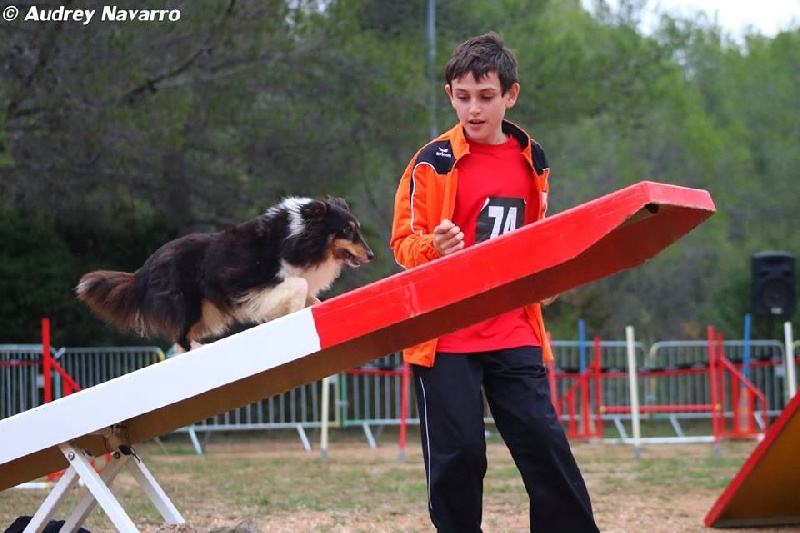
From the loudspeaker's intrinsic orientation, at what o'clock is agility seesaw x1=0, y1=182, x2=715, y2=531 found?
The agility seesaw is roughly at 12 o'clock from the loudspeaker.

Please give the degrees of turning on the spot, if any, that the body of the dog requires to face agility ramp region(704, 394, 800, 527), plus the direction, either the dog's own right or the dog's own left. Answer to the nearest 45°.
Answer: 0° — it already faces it

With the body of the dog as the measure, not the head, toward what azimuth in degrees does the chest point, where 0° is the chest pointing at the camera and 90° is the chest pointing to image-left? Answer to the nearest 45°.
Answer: approximately 270°

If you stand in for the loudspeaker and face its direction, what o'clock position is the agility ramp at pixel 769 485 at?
The agility ramp is roughly at 12 o'clock from the loudspeaker.

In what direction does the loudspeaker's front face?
toward the camera

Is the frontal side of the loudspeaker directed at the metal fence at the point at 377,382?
no

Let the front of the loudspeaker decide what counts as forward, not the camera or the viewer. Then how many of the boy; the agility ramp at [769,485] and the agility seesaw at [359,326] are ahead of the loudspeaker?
3

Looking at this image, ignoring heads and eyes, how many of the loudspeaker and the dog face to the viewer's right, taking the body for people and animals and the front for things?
1

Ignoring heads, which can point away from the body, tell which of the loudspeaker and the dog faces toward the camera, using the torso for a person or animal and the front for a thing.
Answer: the loudspeaker

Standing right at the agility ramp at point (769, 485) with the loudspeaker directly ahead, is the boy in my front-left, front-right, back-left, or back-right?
back-left

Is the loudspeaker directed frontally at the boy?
yes
